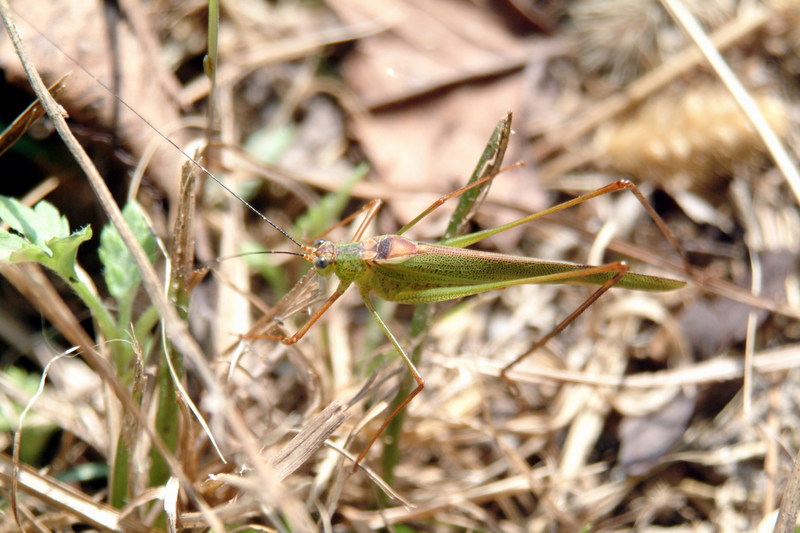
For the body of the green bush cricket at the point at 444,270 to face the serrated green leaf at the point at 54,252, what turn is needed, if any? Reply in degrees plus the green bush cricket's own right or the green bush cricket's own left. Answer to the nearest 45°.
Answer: approximately 45° to the green bush cricket's own left

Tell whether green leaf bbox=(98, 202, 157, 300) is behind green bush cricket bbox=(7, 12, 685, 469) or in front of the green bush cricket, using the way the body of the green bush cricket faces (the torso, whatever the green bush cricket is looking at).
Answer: in front

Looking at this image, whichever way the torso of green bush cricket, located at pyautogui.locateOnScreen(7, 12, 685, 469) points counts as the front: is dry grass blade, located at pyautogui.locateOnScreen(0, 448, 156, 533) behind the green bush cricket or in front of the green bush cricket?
in front

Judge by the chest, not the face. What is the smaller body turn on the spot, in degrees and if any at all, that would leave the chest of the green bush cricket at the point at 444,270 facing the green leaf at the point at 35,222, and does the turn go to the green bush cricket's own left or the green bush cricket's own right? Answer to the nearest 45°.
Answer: approximately 45° to the green bush cricket's own left

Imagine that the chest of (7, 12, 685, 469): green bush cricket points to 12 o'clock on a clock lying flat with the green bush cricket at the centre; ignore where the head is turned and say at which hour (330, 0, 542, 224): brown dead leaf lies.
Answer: The brown dead leaf is roughly at 3 o'clock from the green bush cricket.

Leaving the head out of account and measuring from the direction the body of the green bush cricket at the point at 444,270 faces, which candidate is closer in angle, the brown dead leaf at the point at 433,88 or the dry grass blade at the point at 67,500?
the dry grass blade

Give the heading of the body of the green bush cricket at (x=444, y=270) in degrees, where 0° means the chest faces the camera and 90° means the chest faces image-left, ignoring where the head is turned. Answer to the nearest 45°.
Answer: approximately 90°
